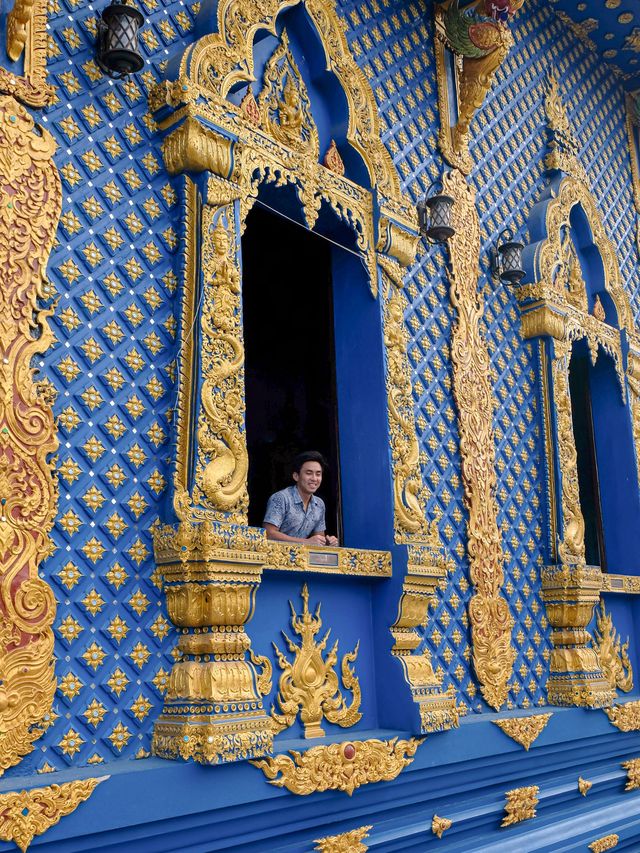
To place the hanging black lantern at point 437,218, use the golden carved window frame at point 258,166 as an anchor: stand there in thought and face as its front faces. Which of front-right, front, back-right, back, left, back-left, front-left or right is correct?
left

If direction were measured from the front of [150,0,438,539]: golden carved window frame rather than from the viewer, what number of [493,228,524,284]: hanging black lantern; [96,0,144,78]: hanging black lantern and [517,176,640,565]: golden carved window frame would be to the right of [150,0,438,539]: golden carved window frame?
1

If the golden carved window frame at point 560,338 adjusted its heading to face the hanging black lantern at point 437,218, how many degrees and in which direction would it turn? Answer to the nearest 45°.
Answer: approximately 90° to its right

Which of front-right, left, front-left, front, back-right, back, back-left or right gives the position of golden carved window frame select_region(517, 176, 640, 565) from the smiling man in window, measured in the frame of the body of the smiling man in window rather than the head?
left

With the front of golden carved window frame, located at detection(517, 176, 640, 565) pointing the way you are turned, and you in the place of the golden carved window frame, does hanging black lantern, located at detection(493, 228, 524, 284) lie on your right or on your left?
on your right

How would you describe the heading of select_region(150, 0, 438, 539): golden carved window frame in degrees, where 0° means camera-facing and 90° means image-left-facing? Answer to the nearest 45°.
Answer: approximately 315°

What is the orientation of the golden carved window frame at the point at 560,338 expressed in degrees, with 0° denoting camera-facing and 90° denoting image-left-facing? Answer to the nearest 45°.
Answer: approximately 315°

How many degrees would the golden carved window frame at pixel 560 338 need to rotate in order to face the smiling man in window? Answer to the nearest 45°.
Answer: approximately 90° to its right
